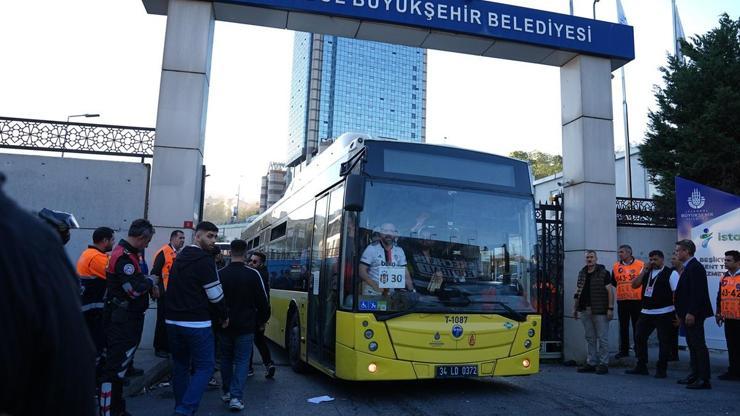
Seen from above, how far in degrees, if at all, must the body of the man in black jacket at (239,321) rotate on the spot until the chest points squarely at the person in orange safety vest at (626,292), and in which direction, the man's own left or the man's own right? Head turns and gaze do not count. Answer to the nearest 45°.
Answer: approximately 90° to the man's own right

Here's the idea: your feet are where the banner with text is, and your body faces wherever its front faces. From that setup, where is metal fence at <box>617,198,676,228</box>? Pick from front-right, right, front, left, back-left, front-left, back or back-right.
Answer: back-right

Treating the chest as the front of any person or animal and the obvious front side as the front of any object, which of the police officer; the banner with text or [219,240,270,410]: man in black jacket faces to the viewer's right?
the police officer

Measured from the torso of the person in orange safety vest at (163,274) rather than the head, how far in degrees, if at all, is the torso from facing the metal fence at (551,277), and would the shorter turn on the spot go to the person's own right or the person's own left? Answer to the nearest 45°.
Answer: approximately 45° to the person's own left

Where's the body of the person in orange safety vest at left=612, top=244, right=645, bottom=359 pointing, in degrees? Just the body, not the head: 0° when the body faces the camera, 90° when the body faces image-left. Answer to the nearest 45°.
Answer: approximately 45°

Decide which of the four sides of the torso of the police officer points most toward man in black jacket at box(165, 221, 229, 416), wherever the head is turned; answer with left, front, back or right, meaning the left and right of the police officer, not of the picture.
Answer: front

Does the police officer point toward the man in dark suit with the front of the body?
yes

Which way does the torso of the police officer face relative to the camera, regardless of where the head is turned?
to the viewer's right

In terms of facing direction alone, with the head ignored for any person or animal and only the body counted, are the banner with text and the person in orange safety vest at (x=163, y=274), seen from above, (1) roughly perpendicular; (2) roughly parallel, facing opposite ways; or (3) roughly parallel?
roughly perpendicular

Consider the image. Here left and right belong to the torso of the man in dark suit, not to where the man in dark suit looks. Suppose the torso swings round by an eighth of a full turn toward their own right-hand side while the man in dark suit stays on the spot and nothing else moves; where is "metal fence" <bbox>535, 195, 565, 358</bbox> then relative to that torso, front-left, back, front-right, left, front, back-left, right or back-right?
front

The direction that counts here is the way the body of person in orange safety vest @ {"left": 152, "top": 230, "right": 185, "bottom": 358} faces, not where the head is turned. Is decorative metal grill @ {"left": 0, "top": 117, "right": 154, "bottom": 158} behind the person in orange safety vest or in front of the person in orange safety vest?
behind

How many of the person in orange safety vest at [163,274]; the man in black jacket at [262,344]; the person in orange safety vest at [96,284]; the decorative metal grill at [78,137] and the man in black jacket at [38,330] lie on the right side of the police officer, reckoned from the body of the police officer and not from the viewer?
1

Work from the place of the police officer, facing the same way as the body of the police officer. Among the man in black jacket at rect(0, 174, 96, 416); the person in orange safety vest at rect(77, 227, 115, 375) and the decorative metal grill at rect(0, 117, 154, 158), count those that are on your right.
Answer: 1

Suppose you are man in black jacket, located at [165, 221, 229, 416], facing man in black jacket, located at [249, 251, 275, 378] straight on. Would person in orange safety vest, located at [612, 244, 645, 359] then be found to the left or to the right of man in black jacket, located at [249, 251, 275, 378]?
right
